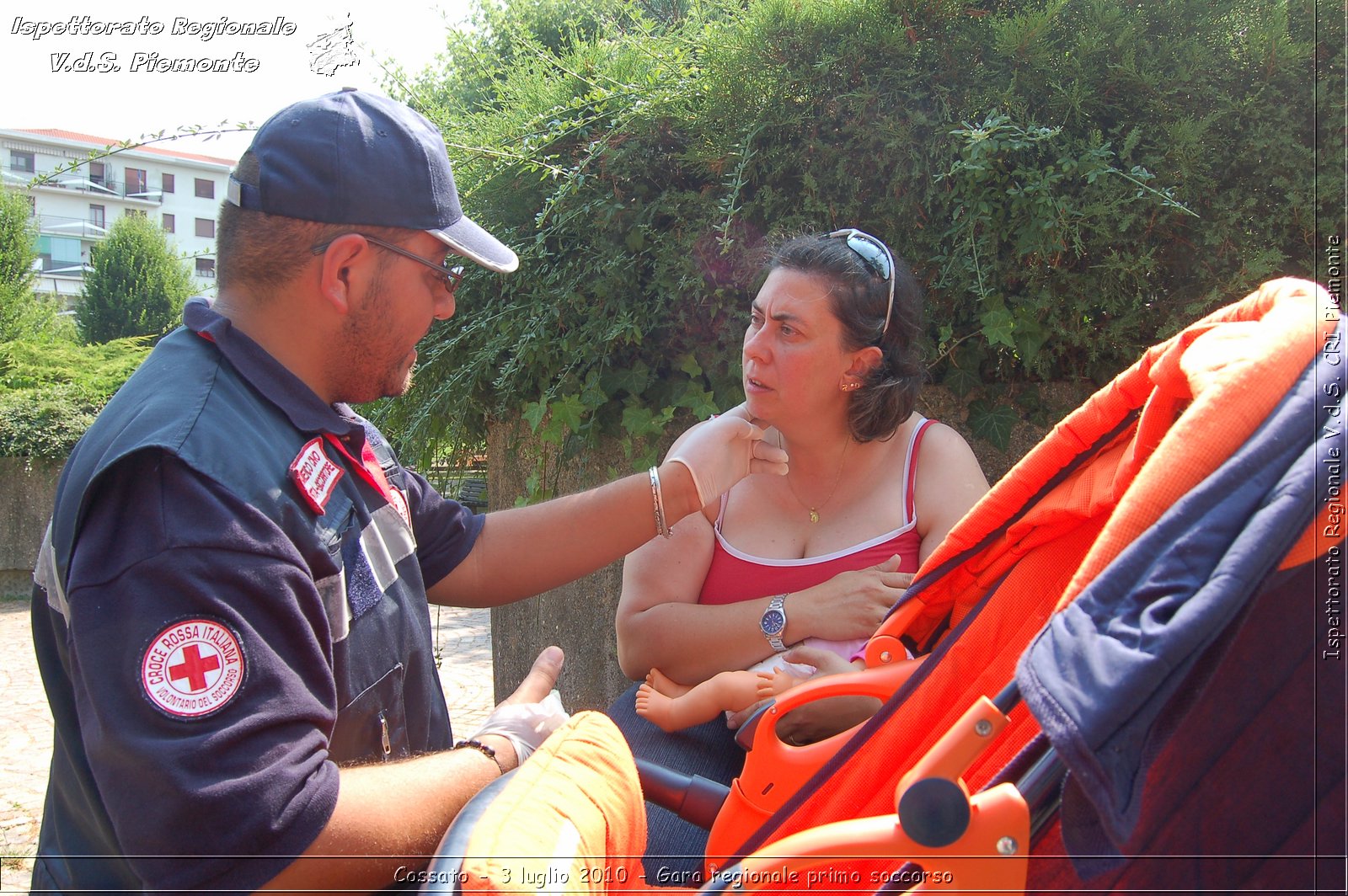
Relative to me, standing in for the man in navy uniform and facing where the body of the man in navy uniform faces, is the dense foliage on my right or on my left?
on my left

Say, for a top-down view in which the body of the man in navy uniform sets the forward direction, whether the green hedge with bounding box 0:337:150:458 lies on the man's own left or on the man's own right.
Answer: on the man's own left

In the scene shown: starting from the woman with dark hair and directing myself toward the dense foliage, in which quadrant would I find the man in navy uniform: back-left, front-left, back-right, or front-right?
back-left

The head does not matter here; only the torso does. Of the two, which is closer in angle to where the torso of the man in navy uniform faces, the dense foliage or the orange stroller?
the orange stroller

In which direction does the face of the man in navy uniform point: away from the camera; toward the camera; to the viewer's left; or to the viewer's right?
to the viewer's right

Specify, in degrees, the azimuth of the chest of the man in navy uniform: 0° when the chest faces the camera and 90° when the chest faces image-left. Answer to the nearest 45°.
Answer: approximately 270°

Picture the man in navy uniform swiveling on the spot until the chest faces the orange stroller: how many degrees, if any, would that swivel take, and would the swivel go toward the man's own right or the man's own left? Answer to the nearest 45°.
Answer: approximately 45° to the man's own right

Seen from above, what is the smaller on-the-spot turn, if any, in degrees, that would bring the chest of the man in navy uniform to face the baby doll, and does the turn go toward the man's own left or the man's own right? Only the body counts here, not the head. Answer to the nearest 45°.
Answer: approximately 45° to the man's own left
